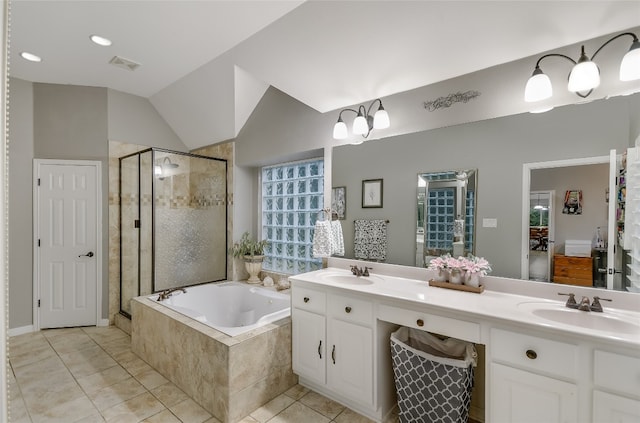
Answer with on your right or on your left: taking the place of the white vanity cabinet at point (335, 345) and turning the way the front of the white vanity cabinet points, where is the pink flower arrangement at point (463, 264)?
on your left

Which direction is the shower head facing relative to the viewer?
to the viewer's right

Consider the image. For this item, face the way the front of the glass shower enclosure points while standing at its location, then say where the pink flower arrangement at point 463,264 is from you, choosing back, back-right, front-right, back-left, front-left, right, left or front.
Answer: left

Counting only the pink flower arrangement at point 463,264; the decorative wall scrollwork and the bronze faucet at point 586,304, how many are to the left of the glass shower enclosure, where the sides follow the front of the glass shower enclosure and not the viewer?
3

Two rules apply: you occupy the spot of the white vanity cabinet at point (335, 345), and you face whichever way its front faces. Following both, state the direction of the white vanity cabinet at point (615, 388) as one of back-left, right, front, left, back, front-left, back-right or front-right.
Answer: left

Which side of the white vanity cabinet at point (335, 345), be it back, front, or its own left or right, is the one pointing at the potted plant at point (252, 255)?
right

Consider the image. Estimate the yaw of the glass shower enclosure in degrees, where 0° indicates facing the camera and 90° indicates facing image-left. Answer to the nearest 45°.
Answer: approximately 45°

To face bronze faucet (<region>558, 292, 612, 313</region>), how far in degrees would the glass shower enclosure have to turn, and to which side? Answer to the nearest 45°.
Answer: approximately 90° to its left

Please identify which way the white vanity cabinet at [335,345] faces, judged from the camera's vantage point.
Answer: facing the viewer and to the left of the viewer

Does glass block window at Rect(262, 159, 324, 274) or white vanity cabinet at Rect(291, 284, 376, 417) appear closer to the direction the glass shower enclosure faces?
the white vanity cabinet

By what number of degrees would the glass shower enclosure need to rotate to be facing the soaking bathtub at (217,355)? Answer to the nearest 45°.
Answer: approximately 45° to its left

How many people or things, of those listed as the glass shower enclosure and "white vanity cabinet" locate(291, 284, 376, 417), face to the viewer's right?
0

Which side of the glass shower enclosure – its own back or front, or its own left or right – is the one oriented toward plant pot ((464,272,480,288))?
left

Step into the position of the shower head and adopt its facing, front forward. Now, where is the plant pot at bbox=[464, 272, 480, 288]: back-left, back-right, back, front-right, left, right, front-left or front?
front-right
